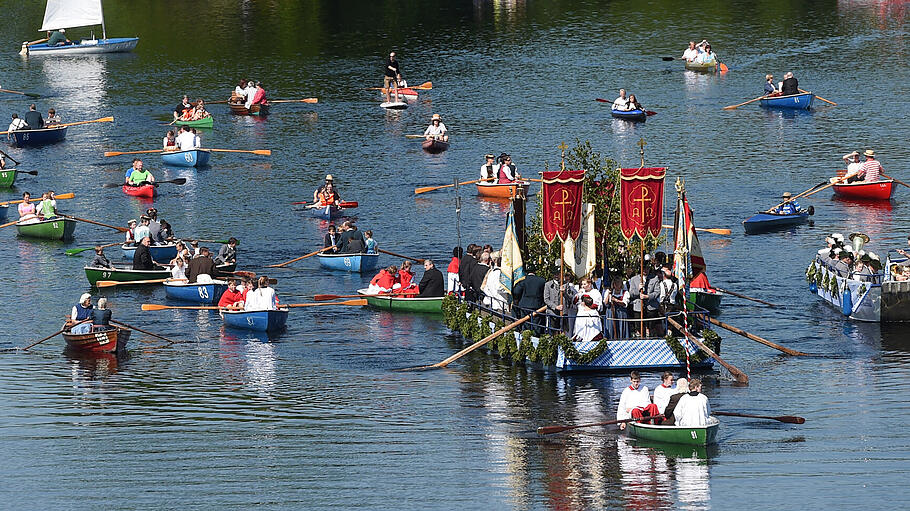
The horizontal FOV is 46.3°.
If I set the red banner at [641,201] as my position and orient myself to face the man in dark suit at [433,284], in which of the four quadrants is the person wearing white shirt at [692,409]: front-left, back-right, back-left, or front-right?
back-left

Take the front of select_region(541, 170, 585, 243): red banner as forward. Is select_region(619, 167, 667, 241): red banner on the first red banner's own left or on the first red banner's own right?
on the first red banner's own left

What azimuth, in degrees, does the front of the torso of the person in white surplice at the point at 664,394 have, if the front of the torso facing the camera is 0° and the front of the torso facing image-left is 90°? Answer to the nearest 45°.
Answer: approximately 315°

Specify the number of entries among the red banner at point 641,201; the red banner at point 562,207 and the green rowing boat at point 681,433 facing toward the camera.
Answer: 2
